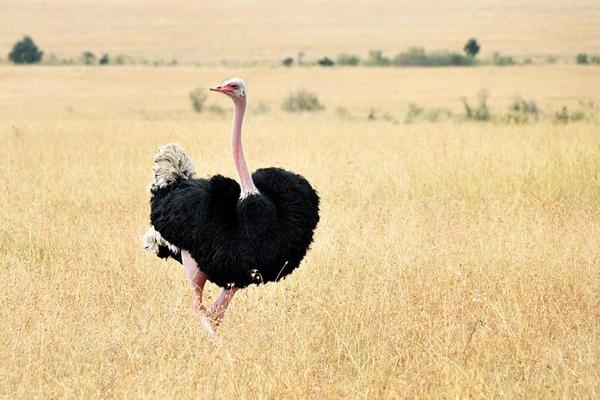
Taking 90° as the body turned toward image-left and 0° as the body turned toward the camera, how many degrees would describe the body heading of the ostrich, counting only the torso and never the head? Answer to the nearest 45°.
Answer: approximately 315°

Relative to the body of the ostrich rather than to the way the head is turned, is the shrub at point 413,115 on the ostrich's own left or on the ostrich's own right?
on the ostrich's own left

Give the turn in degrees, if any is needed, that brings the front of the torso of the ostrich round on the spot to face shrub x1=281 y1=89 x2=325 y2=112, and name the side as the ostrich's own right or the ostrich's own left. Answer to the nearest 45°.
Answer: approximately 135° to the ostrich's own left

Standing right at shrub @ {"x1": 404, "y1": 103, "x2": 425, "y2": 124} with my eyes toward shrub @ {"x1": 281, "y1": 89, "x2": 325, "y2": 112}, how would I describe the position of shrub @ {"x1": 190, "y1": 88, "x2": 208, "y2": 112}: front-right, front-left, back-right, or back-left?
front-left

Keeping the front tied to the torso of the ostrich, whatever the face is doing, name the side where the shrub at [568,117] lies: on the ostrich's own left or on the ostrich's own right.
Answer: on the ostrich's own left
